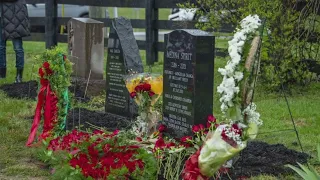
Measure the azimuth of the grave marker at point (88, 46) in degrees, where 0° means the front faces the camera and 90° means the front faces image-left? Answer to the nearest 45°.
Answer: approximately 45°

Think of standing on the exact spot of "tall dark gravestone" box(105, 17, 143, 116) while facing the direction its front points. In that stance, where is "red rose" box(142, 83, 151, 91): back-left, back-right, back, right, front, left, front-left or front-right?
front-left

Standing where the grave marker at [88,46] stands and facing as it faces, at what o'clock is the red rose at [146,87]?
The red rose is roughly at 10 o'clock from the grave marker.

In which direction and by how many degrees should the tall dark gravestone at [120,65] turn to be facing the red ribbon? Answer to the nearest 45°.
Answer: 0° — it already faces it

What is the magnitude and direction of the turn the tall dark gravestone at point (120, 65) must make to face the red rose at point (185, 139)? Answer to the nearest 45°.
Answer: approximately 45° to its left

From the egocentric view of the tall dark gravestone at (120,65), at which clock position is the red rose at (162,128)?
The red rose is roughly at 10 o'clock from the tall dark gravestone.

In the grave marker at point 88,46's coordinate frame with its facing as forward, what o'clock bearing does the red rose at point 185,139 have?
The red rose is roughly at 10 o'clock from the grave marker.

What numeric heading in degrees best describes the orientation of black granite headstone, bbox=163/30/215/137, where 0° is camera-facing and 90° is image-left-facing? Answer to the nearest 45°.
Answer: approximately 45°
